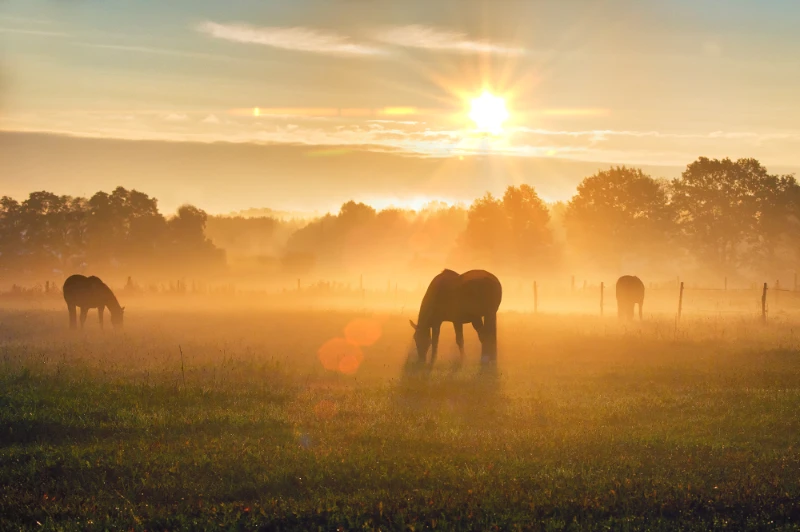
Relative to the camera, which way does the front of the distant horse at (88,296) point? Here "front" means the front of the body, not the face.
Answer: to the viewer's right

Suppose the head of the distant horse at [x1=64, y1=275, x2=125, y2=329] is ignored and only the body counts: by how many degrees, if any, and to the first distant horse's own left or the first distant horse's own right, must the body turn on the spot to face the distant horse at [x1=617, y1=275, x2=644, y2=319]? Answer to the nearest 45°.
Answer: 0° — it already faces it

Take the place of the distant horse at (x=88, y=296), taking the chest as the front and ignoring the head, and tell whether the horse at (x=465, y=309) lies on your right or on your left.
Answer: on your right

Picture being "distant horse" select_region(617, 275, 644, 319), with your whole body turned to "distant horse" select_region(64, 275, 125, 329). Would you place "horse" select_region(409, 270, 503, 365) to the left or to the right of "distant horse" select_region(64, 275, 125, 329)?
left

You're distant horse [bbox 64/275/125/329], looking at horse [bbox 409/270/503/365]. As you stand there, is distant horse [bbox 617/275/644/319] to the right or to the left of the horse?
left

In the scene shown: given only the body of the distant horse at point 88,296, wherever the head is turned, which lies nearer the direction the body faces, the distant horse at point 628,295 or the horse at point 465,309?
the distant horse
